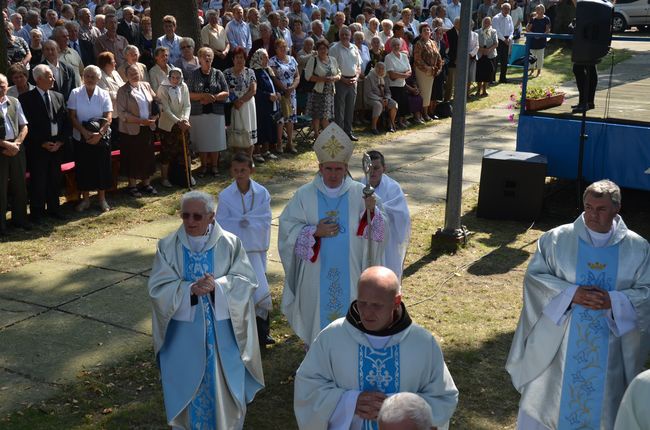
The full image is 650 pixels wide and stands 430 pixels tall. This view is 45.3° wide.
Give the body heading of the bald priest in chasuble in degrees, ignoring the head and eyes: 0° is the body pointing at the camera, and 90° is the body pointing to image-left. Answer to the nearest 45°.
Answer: approximately 0°

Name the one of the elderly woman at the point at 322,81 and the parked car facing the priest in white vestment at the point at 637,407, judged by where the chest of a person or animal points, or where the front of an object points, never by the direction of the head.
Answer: the elderly woman

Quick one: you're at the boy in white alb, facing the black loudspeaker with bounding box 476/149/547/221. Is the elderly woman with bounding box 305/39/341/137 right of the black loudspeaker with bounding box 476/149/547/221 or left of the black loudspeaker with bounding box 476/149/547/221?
left

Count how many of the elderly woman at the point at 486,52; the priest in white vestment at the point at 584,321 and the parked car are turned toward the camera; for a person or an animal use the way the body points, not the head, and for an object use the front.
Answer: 2

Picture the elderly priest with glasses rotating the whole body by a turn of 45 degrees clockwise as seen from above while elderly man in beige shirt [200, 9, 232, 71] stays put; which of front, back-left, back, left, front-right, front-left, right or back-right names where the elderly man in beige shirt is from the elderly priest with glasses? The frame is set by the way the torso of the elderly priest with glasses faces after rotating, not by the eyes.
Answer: back-right

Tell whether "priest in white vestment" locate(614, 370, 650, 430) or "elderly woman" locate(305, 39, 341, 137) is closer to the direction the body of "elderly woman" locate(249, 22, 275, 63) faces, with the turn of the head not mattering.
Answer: the priest in white vestment

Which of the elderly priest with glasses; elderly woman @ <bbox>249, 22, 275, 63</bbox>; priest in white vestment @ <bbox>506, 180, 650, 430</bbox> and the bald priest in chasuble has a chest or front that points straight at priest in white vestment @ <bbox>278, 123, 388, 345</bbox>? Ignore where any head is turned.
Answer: the elderly woman

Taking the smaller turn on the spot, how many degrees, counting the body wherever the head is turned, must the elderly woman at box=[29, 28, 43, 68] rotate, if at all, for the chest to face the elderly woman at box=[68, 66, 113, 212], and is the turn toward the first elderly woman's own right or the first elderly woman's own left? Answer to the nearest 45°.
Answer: approximately 45° to the first elderly woman's own right

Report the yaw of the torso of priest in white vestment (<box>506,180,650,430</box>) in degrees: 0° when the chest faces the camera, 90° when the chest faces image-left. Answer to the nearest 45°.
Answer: approximately 0°
